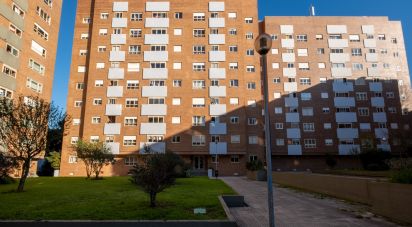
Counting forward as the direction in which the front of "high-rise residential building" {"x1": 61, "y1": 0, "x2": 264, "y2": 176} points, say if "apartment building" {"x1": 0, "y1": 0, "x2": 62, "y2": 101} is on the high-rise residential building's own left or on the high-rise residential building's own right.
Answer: on the high-rise residential building's own right

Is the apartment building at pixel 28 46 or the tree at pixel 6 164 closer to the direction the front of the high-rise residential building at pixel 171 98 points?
the tree

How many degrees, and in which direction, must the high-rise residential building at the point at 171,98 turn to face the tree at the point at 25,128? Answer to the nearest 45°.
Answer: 0° — it already faces it

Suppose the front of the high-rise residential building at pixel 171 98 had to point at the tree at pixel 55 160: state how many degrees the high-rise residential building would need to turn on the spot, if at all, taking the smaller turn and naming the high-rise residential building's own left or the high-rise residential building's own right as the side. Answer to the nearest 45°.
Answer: approximately 90° to the high-rise residential building's own right

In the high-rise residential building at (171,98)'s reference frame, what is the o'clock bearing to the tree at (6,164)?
The tree is roughly at 1 o'clock from the high-rise residential building.

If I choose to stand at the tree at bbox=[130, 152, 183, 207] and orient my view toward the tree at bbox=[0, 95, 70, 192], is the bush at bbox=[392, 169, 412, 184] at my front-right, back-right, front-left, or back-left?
back-right

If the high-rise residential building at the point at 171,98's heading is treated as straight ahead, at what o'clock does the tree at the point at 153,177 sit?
The tree is roughly at 12 o'clock from the high-rise residential building.

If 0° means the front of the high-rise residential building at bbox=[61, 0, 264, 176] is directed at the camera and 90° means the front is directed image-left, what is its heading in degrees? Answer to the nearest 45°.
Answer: approximately 0°

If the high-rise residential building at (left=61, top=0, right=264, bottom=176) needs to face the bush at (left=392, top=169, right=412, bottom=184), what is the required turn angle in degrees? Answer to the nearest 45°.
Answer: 0° — it already faces it
